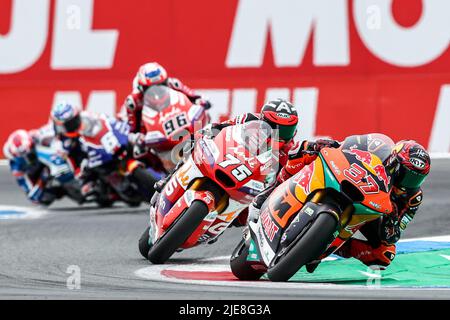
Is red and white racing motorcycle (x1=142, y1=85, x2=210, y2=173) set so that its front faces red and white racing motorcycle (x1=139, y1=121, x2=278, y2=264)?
yes

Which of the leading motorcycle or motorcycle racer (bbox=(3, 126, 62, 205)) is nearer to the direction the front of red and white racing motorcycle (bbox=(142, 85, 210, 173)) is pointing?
the leading motorcycle

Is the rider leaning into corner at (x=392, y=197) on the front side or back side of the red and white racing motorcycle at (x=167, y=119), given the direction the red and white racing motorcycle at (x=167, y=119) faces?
on the front side

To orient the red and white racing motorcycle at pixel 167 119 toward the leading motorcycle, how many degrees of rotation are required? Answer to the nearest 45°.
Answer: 0° — it already faces it

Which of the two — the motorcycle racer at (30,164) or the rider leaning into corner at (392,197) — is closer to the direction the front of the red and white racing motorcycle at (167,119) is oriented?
the rider leaning into corner

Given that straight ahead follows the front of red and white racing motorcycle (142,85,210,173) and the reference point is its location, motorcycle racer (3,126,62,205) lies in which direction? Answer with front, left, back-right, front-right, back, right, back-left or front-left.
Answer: back-right

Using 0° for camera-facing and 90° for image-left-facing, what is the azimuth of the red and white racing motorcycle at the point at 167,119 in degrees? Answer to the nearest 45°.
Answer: approximately 0°
